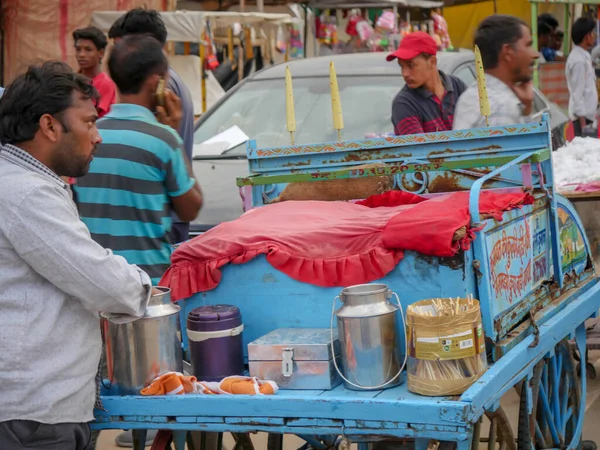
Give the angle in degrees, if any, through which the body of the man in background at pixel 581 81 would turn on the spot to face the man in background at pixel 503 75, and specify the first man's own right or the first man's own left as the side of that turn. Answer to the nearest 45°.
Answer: approximately 90° to the first man's own right

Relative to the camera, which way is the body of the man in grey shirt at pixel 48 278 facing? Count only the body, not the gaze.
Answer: to the viewer's right

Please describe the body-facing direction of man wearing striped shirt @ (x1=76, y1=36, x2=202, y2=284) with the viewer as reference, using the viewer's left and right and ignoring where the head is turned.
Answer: facing away from the viewer and to the right of the viewer

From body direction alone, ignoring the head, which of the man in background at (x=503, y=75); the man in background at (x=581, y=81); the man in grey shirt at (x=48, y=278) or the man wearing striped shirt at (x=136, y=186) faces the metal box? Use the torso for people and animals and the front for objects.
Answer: the man in grey shirt

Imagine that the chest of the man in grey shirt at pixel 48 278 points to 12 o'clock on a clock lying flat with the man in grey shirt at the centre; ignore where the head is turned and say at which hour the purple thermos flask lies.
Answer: The purple thermos flask is roughly at 11 o'clock from the man in grey shirt.

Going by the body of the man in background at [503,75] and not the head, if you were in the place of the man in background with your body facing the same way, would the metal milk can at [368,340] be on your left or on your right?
on your right

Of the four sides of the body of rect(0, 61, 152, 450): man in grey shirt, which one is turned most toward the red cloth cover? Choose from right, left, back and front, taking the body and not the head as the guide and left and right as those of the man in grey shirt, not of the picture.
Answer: front

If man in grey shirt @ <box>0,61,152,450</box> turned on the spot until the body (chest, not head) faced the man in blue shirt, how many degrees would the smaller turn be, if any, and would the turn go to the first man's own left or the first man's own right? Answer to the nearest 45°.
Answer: approximately 90° to the first man's own left

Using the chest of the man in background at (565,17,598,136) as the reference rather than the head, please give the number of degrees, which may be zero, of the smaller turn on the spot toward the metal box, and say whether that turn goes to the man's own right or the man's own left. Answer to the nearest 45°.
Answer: approximately 90° to the man's own right

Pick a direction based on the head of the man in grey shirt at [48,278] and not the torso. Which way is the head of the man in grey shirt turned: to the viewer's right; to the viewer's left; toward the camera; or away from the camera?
to the viewer's right
